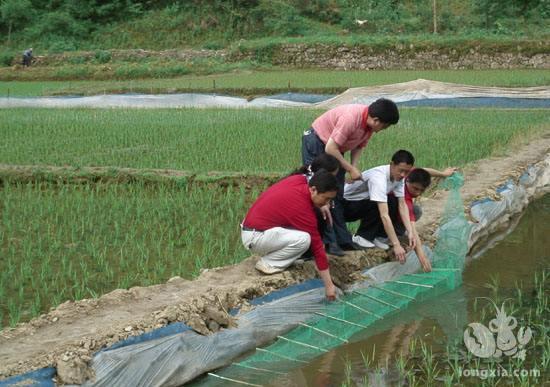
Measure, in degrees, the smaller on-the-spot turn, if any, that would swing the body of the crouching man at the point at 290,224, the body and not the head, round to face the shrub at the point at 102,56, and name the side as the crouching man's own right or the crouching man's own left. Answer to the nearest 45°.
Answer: approximately 90° to the crouching man's own left

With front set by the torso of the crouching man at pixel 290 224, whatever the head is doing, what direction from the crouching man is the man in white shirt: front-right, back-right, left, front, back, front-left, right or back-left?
front-left

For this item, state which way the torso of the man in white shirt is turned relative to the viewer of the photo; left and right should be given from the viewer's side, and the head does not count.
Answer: facing the viewer and to the right of the viewer

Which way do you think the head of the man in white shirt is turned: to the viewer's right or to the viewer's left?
to the viewer's right

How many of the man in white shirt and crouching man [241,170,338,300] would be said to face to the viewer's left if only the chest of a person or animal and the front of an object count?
0

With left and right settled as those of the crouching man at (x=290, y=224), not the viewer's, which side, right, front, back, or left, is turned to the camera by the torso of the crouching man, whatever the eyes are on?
right

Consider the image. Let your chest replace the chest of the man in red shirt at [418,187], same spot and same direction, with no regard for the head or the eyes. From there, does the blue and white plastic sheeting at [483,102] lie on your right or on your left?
on your left

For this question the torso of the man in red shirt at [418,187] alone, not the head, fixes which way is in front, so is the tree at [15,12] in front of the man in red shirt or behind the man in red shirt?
behind
